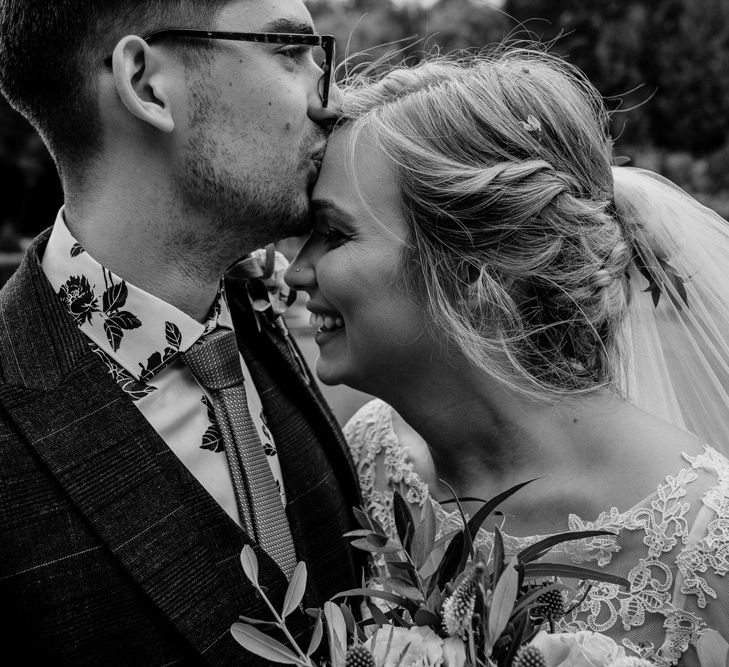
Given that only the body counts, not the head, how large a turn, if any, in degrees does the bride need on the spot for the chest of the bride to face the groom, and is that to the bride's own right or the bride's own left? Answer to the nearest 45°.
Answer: approximately 45° to the bride's own right

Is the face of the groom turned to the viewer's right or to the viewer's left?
to the viewer's right

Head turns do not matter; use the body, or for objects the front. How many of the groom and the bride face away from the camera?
0

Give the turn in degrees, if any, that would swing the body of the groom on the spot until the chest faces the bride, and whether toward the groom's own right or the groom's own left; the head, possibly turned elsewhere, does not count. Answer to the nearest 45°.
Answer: approximately 45° to the groom's own left

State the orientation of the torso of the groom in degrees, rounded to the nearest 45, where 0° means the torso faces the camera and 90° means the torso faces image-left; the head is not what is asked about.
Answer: approximately 315°
